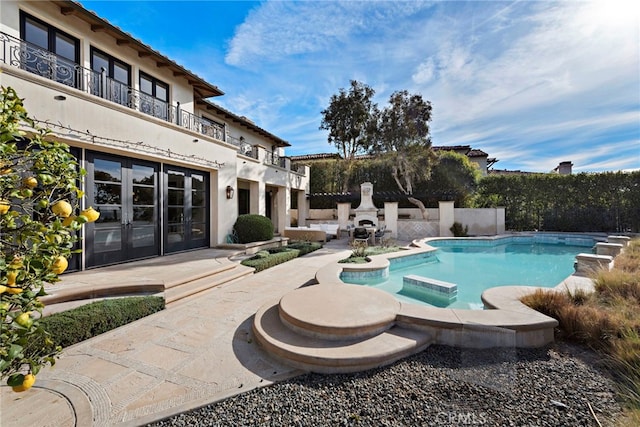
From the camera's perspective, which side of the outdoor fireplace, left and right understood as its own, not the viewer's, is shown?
front

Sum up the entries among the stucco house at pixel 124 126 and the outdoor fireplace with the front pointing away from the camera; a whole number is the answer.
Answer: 0

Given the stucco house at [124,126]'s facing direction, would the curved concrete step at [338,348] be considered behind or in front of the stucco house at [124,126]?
in front

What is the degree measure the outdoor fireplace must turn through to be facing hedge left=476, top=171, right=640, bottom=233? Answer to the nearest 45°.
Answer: approximately 90° to its left

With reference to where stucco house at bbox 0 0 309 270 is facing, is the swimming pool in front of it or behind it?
in front

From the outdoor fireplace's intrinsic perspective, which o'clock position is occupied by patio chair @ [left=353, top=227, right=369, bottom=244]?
The patio chair is roughly at 12 o'clock from the outdoor fireplace.

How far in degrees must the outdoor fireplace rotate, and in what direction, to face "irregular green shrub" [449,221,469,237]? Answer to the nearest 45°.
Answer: approximately 90° to its left

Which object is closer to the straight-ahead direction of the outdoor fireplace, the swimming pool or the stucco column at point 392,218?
the swimming pool

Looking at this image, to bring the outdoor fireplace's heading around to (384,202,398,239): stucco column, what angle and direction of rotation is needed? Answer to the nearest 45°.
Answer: approximately 90° to its left

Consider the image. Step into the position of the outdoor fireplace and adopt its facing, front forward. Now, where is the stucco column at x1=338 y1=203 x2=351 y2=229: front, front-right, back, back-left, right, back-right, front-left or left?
back-right

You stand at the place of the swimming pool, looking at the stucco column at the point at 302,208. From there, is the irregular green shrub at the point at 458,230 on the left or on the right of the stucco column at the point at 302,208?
right

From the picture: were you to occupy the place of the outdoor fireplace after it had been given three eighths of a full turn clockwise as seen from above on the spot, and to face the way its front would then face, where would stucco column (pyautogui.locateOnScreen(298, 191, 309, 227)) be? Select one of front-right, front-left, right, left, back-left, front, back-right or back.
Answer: front

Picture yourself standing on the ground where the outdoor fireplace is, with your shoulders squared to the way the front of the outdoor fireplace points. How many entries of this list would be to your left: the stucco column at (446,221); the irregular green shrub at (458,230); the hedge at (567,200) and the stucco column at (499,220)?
4

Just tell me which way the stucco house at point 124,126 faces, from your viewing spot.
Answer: facing the viewer and to the right of the viewer

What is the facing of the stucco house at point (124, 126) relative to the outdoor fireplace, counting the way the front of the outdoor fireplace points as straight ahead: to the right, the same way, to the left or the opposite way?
to the left
